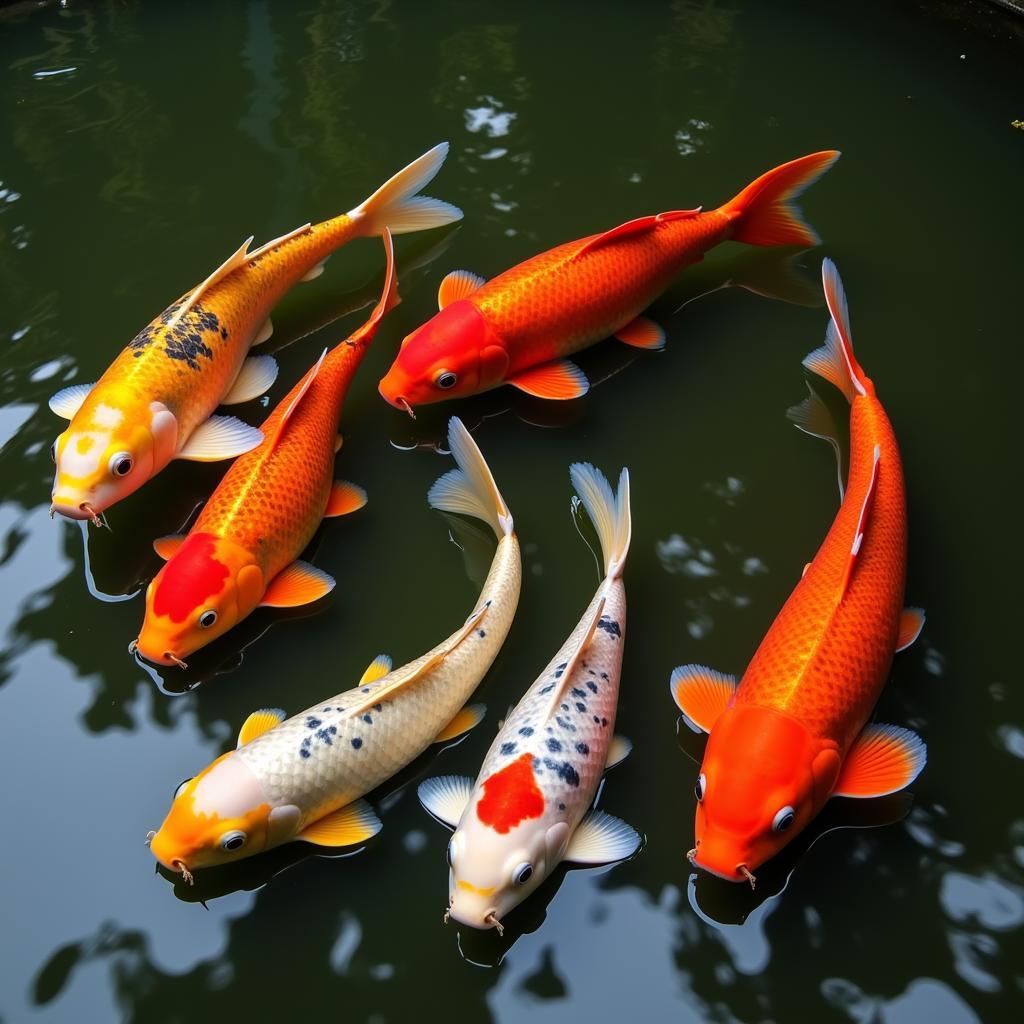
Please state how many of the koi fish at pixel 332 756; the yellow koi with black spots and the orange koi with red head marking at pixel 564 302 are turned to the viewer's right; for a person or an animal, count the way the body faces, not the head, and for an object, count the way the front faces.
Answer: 0

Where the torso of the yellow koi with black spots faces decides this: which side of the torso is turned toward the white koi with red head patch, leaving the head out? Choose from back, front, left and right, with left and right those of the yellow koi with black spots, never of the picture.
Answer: left

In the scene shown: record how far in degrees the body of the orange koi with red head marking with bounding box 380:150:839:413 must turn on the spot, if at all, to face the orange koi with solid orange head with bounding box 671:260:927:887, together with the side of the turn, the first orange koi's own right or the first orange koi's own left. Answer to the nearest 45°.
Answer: approximately 45° to the first orange koi's own left

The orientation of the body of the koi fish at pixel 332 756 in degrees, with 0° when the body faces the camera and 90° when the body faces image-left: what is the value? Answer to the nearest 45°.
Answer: approximately 45°

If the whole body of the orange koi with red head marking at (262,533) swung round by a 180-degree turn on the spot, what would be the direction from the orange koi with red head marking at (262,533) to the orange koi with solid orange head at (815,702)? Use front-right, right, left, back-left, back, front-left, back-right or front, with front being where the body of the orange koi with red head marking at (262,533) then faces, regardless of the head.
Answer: right

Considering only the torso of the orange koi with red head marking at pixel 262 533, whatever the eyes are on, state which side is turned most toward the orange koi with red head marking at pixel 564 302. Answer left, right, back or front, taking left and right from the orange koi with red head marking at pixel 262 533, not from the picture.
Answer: back

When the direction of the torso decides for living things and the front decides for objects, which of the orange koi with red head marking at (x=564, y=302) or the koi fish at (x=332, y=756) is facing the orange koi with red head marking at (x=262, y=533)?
the orange koi with red head marking at (x=564, y=302)

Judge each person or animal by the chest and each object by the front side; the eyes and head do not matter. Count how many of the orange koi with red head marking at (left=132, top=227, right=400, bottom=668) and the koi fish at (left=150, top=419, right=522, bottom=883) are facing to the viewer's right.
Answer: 0

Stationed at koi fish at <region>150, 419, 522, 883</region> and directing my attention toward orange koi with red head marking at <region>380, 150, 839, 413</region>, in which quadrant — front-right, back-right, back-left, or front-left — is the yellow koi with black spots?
front-left

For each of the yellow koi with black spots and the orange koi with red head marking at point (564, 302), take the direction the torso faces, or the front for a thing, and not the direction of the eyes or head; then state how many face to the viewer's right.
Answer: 0

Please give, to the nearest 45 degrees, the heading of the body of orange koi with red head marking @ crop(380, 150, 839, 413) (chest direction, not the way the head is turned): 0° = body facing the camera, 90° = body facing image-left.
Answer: approximately 45°

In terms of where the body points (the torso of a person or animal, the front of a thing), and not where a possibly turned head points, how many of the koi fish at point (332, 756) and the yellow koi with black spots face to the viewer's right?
0

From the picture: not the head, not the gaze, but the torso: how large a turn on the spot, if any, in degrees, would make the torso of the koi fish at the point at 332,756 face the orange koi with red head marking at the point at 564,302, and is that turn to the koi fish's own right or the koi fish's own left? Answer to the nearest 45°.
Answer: approximately 180°

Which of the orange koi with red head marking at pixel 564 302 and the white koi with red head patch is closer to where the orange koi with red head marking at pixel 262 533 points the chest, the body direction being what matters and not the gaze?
the white koi with red head patch
